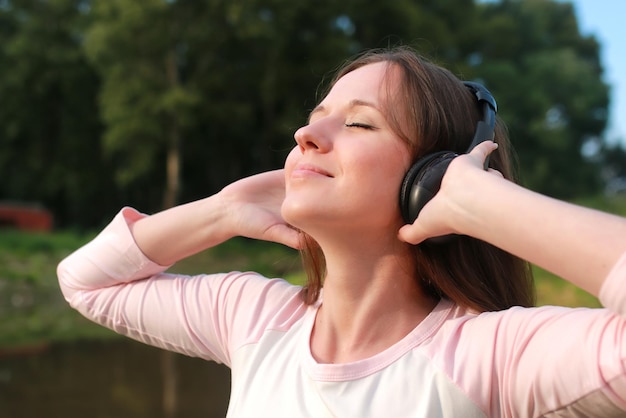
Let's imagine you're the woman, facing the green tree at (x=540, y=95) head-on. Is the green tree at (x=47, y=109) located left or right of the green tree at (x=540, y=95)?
left

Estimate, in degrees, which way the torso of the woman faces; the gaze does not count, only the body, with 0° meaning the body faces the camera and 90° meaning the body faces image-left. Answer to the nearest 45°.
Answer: approximately 45°

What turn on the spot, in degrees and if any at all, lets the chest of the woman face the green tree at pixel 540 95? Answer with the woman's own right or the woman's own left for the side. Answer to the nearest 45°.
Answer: approximately 135° to the woman's own right

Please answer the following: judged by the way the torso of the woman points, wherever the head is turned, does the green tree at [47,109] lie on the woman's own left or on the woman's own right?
on the woman's own right
